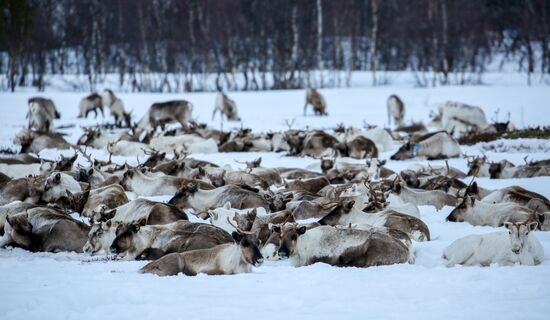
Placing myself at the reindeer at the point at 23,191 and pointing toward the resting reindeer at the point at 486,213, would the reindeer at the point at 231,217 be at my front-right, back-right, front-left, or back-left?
front-right

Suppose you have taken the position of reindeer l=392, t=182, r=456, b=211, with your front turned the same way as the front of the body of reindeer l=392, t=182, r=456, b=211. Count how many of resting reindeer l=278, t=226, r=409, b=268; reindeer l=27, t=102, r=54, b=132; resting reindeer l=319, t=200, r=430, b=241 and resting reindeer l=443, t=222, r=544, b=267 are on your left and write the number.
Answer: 3

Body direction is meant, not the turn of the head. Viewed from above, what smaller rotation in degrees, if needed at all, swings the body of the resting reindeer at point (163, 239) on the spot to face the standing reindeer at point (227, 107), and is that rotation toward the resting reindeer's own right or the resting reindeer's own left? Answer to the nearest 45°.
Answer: approximately 90° to the resting reindeer's own right

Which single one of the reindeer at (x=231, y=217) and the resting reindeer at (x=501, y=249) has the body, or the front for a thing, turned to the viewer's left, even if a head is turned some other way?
the reindeer

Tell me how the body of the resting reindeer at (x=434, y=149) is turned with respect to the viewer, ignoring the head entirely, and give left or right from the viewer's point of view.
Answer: facing to the left of the viewer

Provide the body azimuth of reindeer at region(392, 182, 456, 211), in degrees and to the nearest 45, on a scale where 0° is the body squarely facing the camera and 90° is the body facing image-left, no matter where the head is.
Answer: approximately 90°

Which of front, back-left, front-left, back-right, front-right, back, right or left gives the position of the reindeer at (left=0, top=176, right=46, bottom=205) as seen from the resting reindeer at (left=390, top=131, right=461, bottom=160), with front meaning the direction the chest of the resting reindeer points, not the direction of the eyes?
front-left

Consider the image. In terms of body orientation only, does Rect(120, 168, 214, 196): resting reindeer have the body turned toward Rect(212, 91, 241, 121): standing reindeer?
no

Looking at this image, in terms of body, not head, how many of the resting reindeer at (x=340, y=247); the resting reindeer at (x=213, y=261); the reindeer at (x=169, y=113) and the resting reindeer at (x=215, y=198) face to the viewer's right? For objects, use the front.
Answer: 1

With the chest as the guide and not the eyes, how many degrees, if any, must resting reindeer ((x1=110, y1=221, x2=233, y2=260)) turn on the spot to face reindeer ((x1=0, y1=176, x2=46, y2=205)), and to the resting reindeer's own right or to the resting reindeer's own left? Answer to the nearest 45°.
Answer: approximately 45° to the resting reindeer's own right

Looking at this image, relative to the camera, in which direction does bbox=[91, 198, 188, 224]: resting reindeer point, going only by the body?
to the viewer's left

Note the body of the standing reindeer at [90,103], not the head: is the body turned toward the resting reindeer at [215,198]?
no

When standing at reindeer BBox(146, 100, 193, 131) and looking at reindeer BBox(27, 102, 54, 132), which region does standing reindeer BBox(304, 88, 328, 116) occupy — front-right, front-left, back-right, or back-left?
back-right

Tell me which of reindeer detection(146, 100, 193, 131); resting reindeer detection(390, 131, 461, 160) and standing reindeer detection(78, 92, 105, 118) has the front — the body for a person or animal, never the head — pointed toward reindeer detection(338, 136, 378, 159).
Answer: the resting reindeer

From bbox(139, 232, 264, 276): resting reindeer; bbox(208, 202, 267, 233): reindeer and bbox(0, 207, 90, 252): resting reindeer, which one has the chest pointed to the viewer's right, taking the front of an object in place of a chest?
bbox(139, 232, 264, 276): resting reindeer

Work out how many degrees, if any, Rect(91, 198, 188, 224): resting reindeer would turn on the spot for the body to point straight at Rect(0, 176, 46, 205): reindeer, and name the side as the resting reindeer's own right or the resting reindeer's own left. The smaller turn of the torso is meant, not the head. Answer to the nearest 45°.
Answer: approximately 45° to the resting reindeer's own right

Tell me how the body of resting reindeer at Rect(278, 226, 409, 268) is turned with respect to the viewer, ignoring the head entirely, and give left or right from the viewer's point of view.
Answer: facing to the left of the viewer
